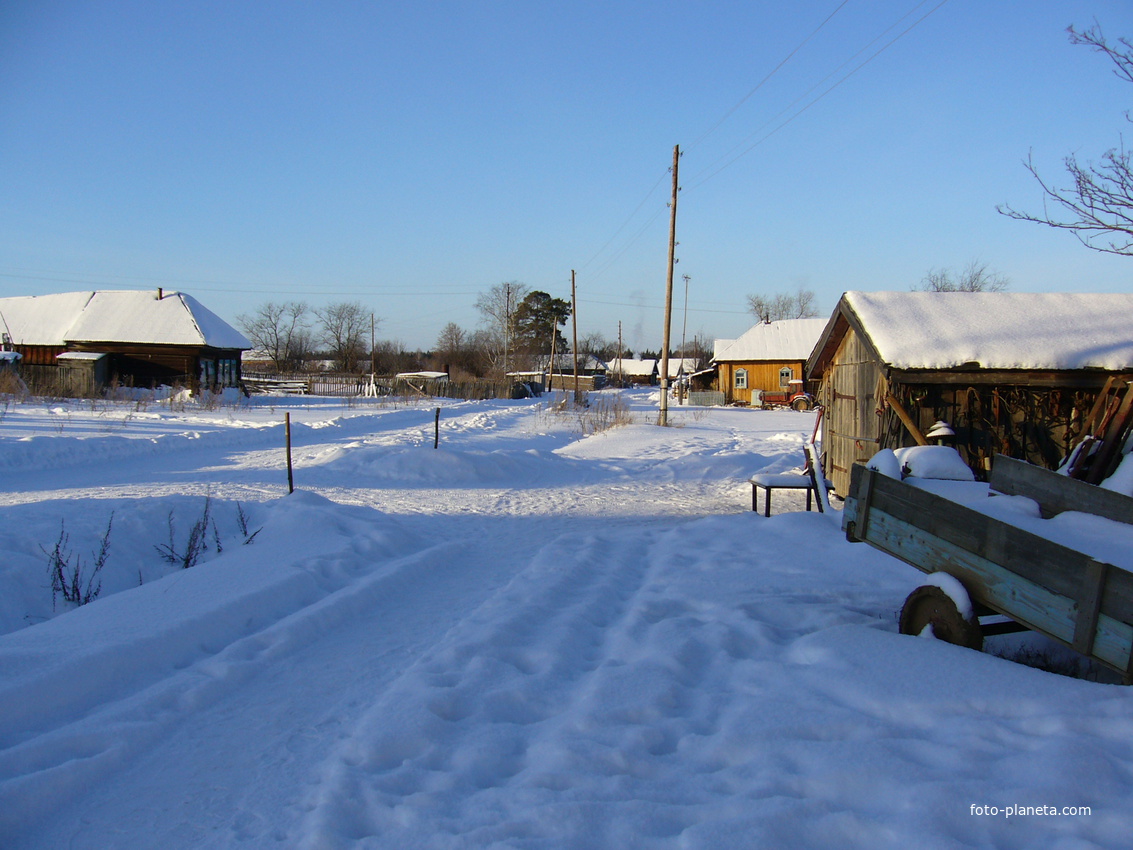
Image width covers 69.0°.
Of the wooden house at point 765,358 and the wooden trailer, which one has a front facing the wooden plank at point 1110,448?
the wooden house

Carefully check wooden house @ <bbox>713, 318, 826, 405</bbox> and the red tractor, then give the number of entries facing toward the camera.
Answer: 1

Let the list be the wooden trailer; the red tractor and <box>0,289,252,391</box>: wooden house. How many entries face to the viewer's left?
1

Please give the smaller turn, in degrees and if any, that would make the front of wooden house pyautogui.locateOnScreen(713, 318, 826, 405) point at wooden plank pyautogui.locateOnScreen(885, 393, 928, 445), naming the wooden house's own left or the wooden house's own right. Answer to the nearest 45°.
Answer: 0° — it already faces it

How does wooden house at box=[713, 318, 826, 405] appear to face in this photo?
toward the camera

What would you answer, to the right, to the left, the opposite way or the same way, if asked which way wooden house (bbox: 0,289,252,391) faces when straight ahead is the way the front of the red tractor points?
the opposite way

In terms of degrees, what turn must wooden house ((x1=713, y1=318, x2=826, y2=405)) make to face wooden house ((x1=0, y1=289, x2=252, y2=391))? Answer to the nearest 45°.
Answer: approximately 45° to its right

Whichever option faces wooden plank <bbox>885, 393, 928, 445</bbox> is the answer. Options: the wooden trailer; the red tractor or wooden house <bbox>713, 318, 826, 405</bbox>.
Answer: the wooden house

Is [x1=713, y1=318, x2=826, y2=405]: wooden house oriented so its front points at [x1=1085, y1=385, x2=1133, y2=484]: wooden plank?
yes

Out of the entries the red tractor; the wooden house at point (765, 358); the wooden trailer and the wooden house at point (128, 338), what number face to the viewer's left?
1

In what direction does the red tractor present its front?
to the viewer's left

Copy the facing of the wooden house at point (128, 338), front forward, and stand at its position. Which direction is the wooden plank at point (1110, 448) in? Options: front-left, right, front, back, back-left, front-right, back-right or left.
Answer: front-right
